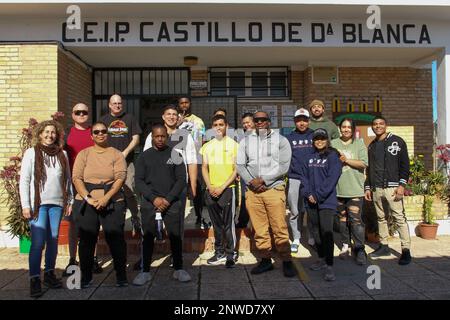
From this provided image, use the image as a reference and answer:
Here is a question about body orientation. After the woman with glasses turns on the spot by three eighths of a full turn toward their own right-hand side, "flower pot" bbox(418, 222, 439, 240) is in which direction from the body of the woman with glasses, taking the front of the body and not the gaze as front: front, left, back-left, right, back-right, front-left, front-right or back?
back-right

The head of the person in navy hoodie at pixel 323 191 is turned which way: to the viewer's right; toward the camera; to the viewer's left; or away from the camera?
toward the camera

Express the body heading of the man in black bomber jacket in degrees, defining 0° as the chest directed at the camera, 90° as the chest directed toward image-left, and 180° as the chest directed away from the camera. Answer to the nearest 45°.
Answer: approximately 45°

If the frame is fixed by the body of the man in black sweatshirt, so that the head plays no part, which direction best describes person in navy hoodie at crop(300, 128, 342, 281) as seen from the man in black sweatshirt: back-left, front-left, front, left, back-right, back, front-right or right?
left

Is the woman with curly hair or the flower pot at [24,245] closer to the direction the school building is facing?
the woman with curly hair

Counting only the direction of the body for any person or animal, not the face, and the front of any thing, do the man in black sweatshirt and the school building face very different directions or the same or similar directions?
same or similar directions

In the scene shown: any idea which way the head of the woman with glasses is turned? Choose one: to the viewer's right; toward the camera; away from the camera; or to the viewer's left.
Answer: toward the camera

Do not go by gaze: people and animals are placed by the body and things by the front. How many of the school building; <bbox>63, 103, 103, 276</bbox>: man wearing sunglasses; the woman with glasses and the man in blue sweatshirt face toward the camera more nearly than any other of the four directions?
4

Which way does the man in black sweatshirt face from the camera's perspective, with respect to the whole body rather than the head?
toward the camera

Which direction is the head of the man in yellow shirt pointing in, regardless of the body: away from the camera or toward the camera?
toward the camera

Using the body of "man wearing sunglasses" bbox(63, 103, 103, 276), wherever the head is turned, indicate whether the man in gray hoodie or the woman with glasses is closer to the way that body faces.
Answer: the woman with glasses

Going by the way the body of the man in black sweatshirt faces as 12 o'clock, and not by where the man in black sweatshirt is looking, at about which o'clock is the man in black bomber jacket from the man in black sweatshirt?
The man in black bomber jacket is roughly at 9 o'clock from the man in black sweatshirt.

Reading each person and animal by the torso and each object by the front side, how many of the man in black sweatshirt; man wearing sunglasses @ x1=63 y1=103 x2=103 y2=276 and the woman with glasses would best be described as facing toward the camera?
3

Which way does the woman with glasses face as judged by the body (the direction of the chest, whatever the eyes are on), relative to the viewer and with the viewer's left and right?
facing the viewer
